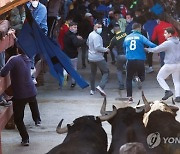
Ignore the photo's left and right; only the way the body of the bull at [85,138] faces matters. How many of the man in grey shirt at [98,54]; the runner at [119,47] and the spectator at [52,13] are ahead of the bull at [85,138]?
3

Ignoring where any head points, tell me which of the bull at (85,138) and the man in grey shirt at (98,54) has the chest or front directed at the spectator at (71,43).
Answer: the bull

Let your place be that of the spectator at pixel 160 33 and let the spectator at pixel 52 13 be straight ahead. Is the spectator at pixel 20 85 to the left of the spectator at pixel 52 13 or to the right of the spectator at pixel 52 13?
left

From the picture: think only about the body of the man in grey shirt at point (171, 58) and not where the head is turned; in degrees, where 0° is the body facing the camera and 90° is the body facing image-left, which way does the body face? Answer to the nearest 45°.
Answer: approximately 90°

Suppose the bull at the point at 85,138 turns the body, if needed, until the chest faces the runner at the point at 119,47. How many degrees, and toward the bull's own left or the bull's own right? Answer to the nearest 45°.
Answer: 0° — it already faces them

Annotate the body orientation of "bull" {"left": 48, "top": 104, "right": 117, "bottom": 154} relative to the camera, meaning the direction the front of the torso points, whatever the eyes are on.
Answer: away from the camera

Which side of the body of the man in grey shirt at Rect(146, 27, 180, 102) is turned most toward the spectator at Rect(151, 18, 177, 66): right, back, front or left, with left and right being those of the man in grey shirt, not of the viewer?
right

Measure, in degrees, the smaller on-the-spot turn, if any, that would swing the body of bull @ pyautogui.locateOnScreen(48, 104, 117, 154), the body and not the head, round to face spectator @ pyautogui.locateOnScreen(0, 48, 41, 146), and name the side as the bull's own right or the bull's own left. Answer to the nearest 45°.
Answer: approximately 45° to the bull's own left

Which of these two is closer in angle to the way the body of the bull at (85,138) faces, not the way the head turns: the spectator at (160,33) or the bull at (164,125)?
the spectator
